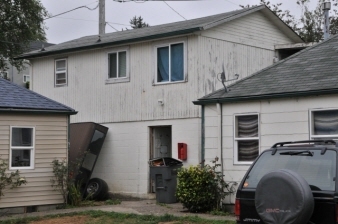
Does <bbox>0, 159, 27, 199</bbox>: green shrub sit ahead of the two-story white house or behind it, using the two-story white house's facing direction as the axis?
ahead

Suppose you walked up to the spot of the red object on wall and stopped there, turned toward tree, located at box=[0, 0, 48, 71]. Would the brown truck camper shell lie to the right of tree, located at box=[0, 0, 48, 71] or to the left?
left

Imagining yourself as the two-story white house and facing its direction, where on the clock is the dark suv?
The dark suv is roughly at 10 o'clock from the two-story white house.

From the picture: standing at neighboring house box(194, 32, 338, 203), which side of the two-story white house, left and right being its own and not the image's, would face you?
left

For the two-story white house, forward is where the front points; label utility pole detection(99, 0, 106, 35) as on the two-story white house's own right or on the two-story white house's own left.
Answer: on the two-story white house's own right
